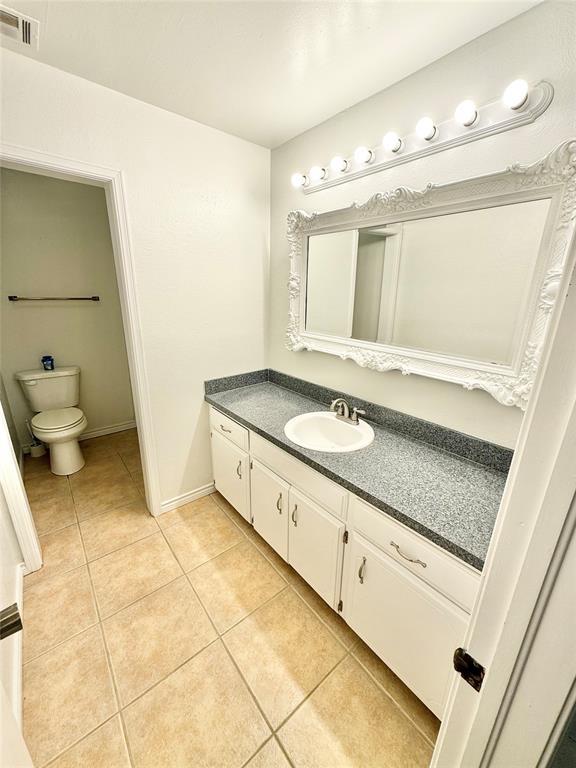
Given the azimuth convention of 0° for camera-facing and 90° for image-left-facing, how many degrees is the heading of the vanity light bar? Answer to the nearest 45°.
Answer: approximately 45°

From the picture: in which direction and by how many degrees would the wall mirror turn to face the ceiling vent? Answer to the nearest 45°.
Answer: approximately 45° to its right

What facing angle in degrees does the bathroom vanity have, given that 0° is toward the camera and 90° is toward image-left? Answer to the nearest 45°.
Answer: approximately 45°

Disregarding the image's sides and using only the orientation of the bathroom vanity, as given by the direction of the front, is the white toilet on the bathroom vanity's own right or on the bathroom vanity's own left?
on the bathroom vanity's own right

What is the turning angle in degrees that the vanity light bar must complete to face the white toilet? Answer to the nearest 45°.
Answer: approximately 45° to its right

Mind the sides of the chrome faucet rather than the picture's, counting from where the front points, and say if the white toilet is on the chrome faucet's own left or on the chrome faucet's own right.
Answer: on the chrome faucet's own right
